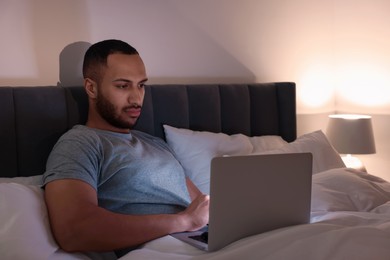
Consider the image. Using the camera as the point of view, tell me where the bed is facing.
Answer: facing the viewer and to the right of the viewer

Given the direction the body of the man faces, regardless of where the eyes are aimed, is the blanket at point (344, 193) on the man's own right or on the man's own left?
on the man's own left

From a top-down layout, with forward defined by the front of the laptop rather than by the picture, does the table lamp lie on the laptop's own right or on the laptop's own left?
on the laptop's own right

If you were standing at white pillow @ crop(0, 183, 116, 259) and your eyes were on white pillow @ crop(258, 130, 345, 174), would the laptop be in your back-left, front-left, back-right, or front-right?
front-right

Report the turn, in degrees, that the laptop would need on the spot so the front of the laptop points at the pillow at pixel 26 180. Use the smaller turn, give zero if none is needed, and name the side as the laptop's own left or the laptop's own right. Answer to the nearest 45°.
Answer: approximately 45° to the laptop's own left

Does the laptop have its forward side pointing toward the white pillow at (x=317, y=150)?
no

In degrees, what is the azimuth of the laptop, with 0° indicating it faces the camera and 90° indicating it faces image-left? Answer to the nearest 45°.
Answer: approximately 135°

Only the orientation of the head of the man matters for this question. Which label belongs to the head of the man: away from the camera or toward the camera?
toward the camera

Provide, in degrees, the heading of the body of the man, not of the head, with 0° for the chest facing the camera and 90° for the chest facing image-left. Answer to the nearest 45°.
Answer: approximately 315°

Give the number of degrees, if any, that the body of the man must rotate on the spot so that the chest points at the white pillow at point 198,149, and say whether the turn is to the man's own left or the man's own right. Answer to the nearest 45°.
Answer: approximately 90° to the man's own left

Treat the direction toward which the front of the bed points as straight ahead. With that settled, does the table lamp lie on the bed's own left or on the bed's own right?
on the bed's own left

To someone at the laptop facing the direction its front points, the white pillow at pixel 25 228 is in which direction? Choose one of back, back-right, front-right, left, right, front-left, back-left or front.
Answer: front-left

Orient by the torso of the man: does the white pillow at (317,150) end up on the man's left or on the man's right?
on the man's left
